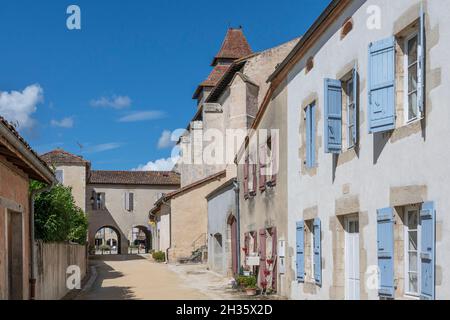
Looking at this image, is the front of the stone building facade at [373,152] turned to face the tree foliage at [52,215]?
no

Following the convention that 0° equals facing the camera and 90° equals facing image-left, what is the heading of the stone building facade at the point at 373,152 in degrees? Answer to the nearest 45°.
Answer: approximately 45°

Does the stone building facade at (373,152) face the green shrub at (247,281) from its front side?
no

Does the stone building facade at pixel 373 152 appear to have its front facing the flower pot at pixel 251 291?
no

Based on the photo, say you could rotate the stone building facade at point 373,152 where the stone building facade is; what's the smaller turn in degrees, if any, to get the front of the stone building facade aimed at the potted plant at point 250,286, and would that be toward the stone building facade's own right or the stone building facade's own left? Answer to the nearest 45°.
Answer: approximately 135° to the stone building facade's own right
